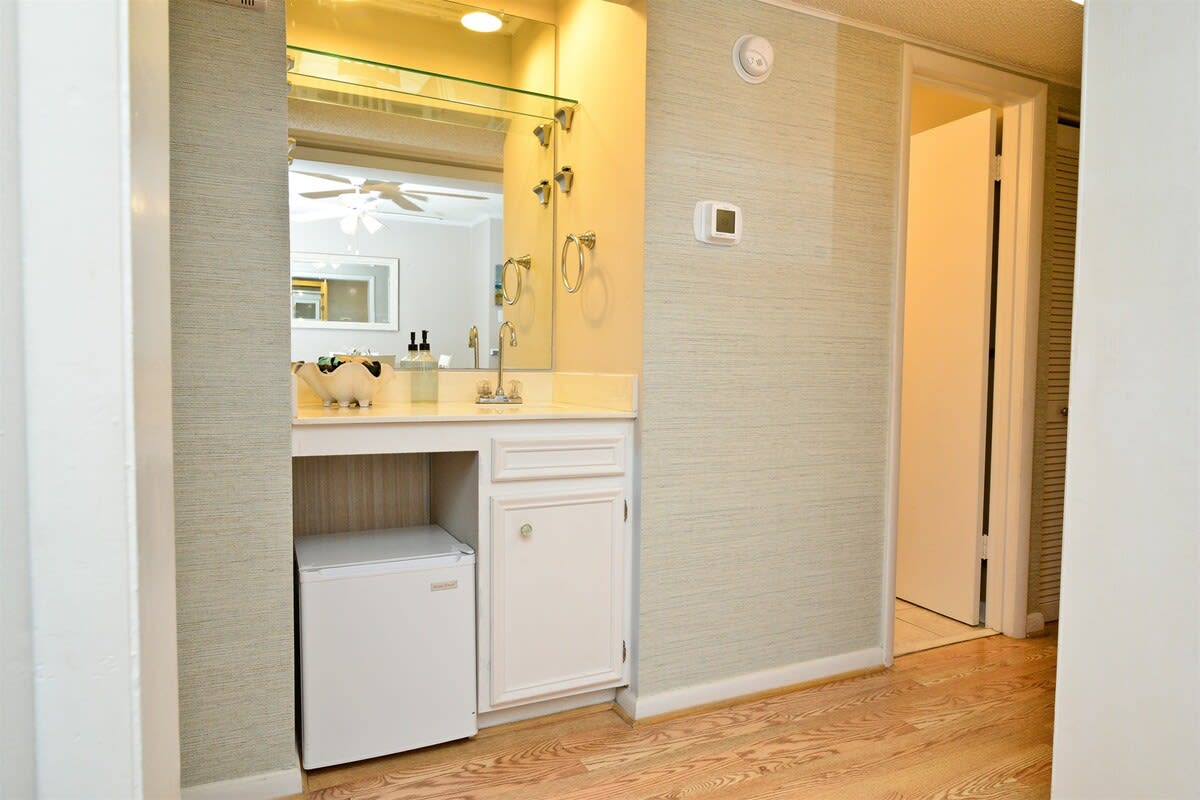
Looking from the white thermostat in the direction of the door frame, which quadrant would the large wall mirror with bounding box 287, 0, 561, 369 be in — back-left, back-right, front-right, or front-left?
back-left

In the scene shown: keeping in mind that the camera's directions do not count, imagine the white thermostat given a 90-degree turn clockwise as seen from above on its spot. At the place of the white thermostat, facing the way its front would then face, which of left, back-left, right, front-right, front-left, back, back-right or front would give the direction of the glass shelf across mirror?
front-right

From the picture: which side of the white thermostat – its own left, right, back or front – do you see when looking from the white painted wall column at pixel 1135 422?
front

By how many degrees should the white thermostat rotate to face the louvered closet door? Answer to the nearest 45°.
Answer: approximately 90° to its left

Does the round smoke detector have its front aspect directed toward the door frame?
no

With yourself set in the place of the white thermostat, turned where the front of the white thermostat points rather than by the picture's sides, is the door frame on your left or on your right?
on your left

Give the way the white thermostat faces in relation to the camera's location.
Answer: facing the viewer and to the right of the viewer

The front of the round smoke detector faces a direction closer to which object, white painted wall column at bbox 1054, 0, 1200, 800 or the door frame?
the white painted wall column

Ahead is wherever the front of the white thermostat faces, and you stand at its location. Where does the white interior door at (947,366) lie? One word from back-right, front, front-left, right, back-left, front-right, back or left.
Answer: left

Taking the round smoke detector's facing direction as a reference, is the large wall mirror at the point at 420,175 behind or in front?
behind

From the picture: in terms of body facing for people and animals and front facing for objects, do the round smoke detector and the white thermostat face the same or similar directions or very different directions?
same or similar directions
